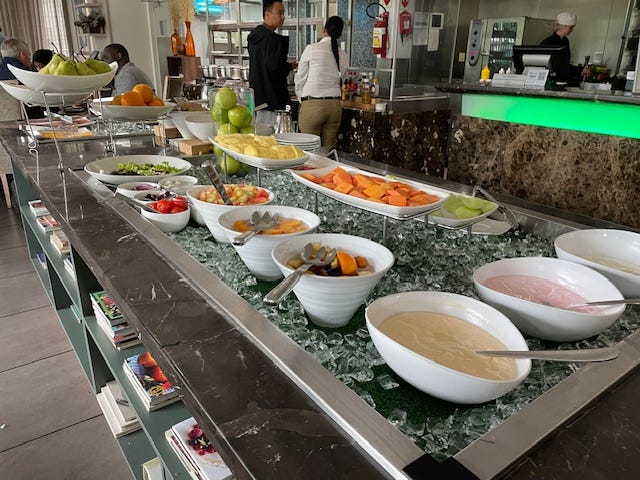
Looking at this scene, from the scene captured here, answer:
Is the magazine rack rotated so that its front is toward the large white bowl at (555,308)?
no

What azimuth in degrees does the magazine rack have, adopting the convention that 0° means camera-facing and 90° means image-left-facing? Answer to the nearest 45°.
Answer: approximately 45°
